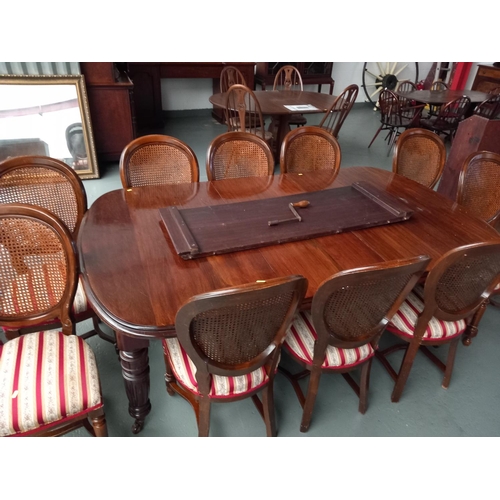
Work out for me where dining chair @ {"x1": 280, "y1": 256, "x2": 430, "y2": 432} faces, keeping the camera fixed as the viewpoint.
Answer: facing away from the viewer and to the left of the viewer

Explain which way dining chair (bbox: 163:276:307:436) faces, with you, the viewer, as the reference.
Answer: facing away from the viewer and to the left of the viewer

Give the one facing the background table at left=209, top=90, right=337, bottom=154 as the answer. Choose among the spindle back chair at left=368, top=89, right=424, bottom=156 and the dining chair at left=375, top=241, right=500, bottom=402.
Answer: the dining chair

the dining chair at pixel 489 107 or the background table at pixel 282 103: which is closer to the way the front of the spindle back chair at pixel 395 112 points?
the dining chair

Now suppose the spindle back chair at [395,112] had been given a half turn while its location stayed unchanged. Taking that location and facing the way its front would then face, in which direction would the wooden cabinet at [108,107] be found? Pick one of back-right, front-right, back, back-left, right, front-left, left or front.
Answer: front

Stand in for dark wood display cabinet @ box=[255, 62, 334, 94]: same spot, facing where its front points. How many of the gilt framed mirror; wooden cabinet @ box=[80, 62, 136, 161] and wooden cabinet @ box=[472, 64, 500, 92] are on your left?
1

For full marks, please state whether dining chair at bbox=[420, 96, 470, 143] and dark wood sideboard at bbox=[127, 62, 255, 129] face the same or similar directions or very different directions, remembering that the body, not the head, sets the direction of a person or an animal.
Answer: very different directions

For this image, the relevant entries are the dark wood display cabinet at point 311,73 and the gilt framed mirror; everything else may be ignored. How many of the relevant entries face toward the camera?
2

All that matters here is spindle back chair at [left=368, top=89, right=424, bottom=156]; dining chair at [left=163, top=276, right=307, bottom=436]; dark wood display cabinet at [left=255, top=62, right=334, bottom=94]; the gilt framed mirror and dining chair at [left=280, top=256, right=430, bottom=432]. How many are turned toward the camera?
2

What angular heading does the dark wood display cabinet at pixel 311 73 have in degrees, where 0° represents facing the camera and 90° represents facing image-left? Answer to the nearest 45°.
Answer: approximately 0°

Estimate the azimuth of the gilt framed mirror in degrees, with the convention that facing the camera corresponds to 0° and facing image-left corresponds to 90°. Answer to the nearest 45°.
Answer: approximately 0°

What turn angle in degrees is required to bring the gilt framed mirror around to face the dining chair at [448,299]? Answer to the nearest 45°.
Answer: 0° — it already faces it

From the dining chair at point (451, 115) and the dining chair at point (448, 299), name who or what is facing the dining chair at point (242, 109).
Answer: the dining chair at point (448, 299)

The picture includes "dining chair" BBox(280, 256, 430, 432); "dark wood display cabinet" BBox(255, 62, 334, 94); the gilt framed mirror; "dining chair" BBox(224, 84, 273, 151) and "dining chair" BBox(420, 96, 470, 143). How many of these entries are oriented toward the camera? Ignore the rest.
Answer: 2

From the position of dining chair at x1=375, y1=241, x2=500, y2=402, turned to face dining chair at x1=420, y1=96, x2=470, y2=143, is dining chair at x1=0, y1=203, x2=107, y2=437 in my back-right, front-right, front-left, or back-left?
back-left

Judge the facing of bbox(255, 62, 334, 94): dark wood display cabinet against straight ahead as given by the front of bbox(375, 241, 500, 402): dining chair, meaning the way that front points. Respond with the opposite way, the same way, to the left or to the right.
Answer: the opposite way
